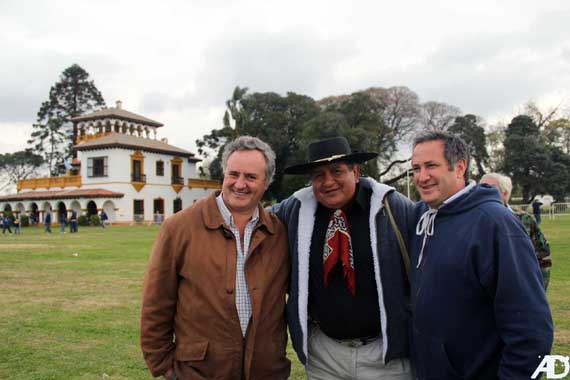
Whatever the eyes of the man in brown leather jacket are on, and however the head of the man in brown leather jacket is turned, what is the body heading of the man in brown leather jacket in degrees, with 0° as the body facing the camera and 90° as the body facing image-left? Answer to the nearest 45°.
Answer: approximately 315°

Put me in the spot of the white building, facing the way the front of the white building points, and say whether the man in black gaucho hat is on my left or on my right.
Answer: on my left

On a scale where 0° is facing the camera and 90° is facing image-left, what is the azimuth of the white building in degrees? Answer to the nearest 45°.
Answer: approximately 45°

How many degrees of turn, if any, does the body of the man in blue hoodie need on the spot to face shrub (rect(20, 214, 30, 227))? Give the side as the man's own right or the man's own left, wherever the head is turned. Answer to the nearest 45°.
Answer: approximately 90° to the man's own right

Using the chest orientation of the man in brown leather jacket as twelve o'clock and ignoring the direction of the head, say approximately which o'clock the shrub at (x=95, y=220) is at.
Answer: The shrub is roughly at 7 o'clock from the man in brown leather jacket.

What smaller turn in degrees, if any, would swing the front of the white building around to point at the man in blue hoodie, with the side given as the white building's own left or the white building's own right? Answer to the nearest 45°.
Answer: approximately 45° to the white building's own left
